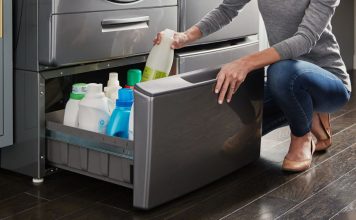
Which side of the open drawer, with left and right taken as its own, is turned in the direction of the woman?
left

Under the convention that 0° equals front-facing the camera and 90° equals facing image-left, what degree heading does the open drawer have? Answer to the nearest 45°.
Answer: approximately 315°
